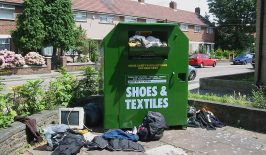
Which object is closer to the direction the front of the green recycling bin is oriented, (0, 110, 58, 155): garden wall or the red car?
the garden wall

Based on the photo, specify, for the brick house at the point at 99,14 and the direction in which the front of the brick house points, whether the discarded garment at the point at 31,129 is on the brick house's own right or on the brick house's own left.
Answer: on the brick house's own right

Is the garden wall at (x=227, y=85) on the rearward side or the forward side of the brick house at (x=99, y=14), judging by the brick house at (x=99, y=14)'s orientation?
on the forward side

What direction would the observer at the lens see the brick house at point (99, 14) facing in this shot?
facing the viewer and to the right of the viewer

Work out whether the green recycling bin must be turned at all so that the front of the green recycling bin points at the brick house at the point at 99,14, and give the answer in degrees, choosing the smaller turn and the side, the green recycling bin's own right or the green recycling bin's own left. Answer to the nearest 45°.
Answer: approximately 180°

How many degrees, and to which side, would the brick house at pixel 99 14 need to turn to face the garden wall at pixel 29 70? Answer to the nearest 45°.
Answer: approximately 45° to its right

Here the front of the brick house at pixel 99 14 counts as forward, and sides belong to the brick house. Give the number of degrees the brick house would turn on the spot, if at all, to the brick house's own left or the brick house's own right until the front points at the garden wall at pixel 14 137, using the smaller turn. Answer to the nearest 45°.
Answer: approximately 45° to the brick house's own right

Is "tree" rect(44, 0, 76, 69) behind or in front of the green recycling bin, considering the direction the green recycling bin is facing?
behind

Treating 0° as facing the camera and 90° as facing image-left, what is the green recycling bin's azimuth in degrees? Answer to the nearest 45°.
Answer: approximately 0°

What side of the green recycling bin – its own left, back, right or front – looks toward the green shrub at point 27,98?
right

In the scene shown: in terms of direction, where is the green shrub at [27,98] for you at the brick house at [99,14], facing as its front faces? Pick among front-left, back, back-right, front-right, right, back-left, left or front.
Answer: front-right

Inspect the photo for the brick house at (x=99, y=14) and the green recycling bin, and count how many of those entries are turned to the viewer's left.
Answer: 0
